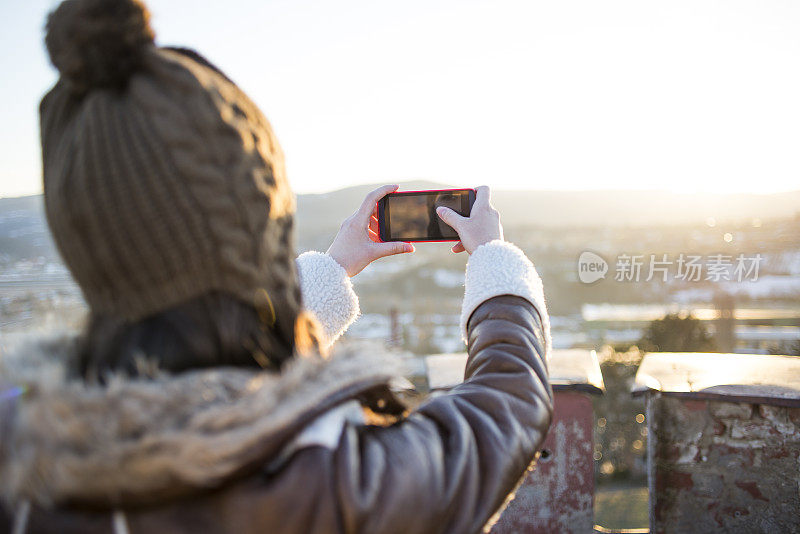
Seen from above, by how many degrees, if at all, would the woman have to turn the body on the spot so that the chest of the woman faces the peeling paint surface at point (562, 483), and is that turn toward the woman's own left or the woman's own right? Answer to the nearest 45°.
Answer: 0° — they already face it

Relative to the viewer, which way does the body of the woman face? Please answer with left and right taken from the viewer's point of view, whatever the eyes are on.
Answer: facing away from the viewer and to the right of the viewer

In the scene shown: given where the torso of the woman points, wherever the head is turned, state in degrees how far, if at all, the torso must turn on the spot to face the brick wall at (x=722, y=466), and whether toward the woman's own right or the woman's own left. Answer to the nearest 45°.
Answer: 0° — they already face it

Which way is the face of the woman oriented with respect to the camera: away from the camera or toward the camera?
away from the camera
